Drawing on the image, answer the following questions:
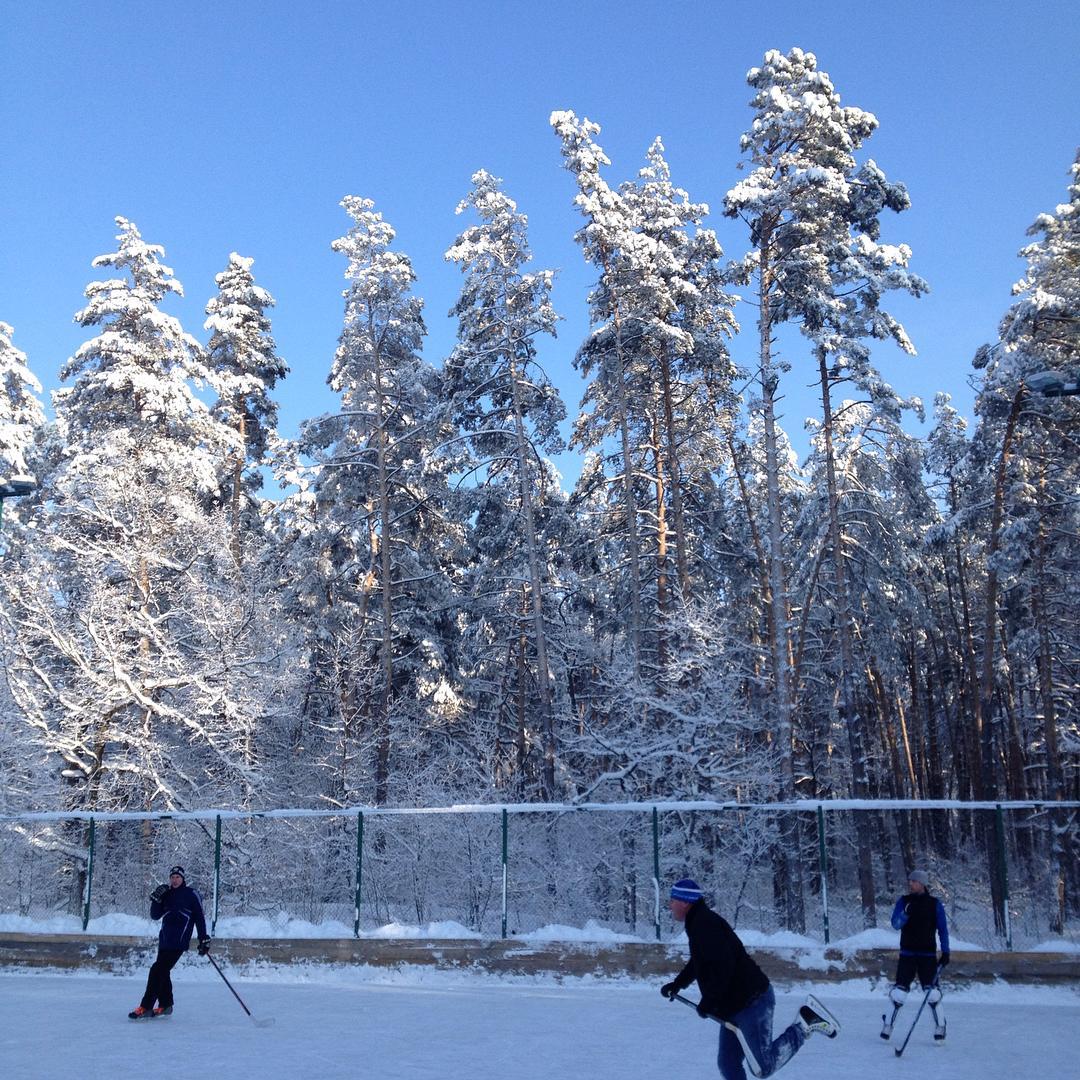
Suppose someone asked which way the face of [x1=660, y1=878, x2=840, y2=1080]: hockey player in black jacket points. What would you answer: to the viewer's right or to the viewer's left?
to the viewer's left

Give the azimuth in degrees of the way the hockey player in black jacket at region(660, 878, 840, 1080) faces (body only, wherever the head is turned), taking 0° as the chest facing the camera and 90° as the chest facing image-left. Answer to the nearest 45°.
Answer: approximately 90°

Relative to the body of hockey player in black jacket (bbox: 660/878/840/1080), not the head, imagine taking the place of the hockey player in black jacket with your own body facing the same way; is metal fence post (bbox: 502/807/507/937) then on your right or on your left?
on your right

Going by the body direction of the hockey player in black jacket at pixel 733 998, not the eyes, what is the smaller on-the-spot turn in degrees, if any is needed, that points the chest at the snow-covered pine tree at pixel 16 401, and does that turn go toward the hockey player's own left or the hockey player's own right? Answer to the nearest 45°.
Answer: approximately 45° to the hockey player's own right

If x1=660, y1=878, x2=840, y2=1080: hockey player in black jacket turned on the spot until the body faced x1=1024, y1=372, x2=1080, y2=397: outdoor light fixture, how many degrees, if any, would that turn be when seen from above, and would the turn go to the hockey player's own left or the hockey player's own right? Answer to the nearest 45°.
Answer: approximately 135° to the hockey player's own right

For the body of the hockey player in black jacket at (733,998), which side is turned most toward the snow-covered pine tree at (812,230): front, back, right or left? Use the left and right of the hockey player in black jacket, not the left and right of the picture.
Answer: right

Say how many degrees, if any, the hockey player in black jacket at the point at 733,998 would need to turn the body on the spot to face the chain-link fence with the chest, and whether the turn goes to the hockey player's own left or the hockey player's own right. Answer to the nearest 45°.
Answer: approximately 90° to the hockey player's own right

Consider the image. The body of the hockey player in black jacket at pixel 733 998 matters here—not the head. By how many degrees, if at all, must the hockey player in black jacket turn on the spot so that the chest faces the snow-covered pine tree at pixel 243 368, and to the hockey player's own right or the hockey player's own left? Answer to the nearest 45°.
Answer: approximately 45° to the hockey player's own right

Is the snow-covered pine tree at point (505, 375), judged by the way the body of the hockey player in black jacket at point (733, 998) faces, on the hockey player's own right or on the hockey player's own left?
on the hockey player's own right
